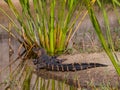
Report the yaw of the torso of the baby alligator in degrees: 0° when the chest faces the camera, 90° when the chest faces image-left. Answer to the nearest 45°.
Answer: approximately 90°

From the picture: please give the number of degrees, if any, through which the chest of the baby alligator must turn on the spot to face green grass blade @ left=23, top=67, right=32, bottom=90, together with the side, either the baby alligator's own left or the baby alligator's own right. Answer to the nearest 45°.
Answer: approximately 45° to the baby alligator's own left
